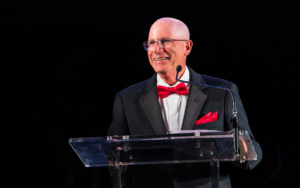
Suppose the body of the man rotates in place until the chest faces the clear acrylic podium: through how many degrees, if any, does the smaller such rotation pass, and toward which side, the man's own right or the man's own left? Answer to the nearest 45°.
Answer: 0° — they already face it

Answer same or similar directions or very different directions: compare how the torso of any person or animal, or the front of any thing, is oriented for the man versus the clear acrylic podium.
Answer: same or similar directions

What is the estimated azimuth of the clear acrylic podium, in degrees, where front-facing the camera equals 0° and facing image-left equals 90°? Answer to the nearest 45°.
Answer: approximately 0°

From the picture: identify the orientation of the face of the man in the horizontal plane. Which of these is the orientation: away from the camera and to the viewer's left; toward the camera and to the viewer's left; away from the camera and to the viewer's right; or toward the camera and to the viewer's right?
toward the camera and to the viewer's left

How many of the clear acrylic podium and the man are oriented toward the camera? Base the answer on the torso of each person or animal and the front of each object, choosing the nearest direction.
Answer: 2

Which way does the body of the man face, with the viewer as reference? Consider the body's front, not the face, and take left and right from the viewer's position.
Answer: facing the viewer

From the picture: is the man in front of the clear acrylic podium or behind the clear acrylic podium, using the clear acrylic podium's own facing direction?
behind
